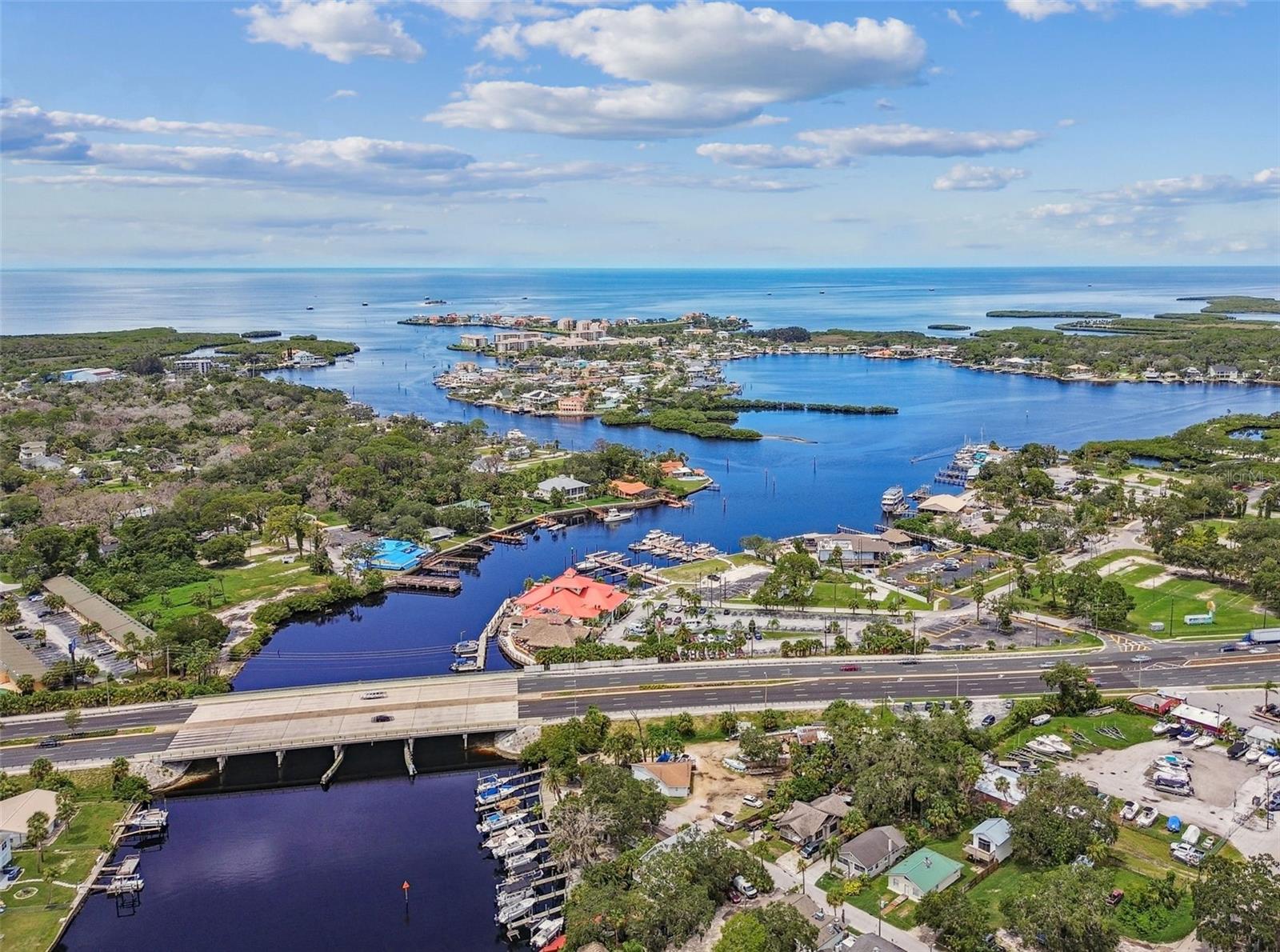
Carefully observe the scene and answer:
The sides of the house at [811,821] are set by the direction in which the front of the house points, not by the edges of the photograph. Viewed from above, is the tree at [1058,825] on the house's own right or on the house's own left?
on the house's own left

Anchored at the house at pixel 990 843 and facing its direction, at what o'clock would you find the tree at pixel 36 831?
The tree is roughly at 1 o'clock from the house.

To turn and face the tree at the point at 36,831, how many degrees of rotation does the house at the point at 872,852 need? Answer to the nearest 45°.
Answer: approximately 45° to its right

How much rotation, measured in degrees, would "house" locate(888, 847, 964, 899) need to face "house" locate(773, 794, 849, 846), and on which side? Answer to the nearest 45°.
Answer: approximately 90° to its right

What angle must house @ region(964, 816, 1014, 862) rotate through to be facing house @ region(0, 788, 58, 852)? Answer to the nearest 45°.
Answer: approximately 45° to its right

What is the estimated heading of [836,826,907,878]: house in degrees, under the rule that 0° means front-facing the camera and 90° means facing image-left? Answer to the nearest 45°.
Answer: approximately 45°

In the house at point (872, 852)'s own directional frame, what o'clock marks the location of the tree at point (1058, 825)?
The tree is roughly at 7 o'clock from the house.

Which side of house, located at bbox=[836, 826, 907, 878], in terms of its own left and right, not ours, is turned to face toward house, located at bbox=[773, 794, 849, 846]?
right

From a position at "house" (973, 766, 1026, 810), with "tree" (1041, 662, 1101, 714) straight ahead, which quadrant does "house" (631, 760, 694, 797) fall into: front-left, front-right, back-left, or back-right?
back-left

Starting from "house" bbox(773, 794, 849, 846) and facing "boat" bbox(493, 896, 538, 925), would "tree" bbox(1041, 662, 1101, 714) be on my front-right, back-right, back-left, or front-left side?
back-right

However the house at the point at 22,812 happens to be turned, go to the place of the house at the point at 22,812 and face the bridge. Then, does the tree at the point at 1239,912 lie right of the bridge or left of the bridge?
right
